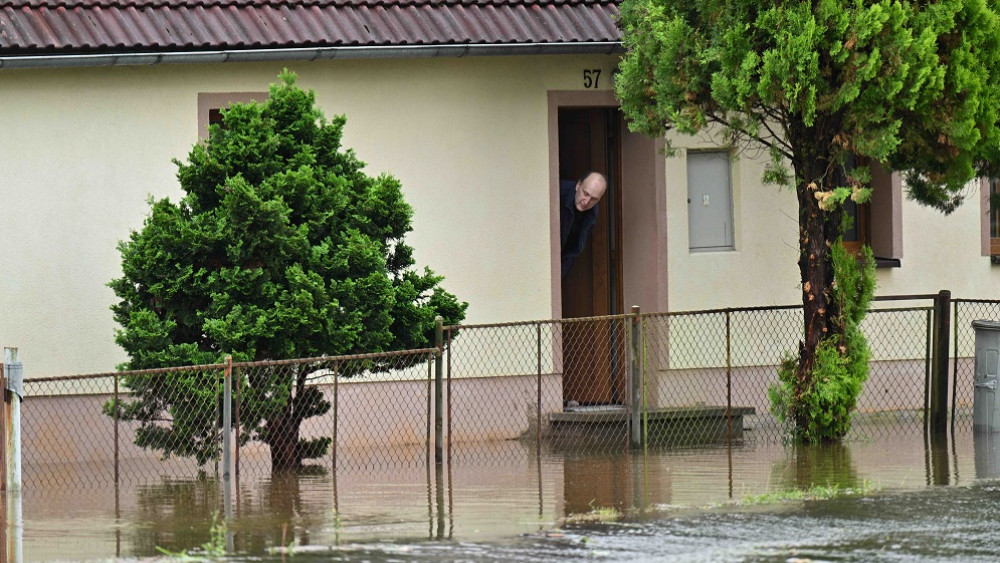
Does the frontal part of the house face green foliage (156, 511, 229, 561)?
yes

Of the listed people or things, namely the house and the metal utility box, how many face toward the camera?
2

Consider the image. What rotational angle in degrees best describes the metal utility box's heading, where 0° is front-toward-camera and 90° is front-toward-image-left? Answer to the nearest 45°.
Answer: approximately 0°

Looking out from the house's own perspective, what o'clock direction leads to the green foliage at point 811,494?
The green foliage is roughly at 11 o'clock from the house.

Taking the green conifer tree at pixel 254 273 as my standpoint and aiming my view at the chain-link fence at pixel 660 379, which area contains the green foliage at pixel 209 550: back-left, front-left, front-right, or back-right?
back-right

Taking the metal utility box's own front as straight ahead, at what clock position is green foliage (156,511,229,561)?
The green foliage is roughly at 1 o'clock from the metal utility box.

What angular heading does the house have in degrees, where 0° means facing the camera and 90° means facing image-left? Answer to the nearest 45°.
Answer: approximately 0°

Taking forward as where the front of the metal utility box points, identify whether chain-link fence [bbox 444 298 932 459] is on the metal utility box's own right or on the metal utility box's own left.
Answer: on the metal utility box's own right
